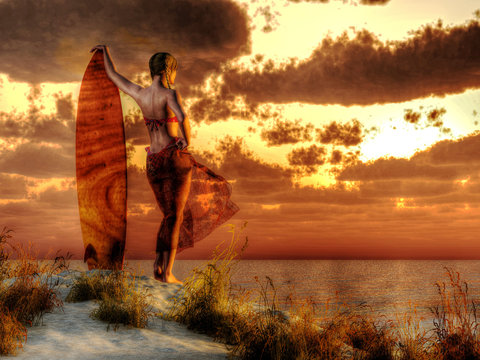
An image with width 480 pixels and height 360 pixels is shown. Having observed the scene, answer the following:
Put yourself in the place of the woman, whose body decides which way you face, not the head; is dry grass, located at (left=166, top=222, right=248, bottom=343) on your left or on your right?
on your right

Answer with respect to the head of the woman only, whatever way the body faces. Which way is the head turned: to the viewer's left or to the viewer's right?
to the viewer's right

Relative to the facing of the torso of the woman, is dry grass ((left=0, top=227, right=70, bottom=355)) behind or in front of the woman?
behind

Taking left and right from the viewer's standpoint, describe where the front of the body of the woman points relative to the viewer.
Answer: facing away from the viewer and to the right of the viewer

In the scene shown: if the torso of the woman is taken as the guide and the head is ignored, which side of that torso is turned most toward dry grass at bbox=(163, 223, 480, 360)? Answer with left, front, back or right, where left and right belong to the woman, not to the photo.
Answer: right

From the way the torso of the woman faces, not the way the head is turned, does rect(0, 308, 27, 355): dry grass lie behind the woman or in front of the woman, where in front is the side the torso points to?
behind
